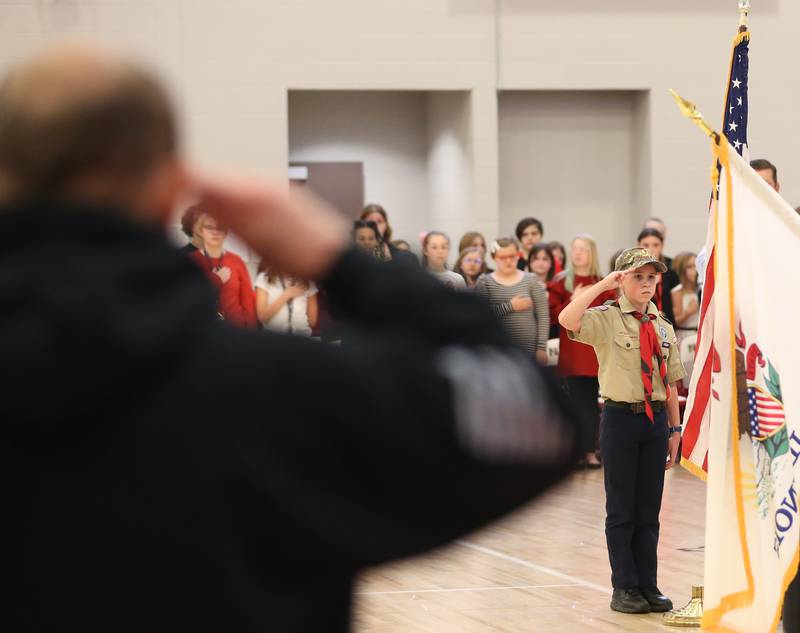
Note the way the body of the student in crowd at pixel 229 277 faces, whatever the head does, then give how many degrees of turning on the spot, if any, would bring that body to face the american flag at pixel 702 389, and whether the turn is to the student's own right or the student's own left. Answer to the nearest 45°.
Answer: approximately 45° to the student's own left

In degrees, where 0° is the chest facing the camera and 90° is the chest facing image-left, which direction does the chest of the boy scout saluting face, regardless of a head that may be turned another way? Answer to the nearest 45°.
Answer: approximately 315°

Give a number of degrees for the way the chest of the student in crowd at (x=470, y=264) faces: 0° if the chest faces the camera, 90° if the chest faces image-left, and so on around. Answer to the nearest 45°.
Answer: approximately 0°

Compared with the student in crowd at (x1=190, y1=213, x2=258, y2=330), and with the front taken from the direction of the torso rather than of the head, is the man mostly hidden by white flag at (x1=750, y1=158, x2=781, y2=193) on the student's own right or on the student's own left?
on the student's own left

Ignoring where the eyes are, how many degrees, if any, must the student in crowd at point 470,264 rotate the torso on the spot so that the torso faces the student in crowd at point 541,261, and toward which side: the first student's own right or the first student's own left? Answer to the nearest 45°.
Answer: approximately 135° to the first student's own left

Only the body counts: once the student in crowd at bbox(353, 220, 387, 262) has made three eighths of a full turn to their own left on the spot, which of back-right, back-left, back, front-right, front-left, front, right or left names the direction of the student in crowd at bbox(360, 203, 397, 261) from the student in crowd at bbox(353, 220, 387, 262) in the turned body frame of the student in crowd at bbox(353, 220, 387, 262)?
front-left

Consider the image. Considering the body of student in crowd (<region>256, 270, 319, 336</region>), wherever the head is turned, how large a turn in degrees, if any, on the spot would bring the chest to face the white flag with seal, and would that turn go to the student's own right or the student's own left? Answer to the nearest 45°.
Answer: approximately 45° to the student's own left

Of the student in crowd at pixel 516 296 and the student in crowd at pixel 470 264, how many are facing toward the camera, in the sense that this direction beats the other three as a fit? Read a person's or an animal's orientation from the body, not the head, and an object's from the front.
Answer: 2
